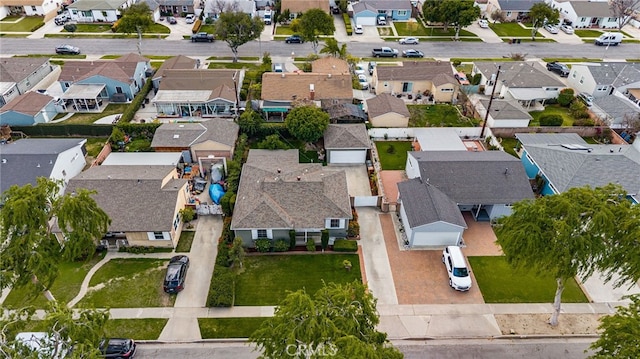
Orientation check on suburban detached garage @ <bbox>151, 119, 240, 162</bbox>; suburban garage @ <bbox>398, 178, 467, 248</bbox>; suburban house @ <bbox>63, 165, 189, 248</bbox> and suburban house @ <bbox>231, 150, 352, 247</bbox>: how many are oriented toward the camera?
4

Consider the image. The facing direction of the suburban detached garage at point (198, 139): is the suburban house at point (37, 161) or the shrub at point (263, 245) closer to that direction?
the shrub

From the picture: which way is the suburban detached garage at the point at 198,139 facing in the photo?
toward the camera

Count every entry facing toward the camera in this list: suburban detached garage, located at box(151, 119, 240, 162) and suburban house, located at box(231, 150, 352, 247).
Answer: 2

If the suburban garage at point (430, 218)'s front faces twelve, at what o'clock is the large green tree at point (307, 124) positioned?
The large green tree is roughly at 4 o'clock from the suburban garage.

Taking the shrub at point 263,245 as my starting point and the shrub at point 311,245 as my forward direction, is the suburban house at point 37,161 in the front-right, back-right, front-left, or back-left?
back-left

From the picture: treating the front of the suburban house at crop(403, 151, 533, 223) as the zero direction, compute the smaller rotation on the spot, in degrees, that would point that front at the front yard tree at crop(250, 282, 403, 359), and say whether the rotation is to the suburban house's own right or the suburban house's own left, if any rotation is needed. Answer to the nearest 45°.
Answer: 0° — it already faces it

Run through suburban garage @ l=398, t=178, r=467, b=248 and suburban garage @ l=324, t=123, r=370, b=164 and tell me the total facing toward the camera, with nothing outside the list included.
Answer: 2

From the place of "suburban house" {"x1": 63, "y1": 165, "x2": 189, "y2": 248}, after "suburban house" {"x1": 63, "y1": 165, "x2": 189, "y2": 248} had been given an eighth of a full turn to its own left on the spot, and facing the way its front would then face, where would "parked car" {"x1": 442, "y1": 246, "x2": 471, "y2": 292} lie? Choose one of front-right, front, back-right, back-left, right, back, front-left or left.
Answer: front

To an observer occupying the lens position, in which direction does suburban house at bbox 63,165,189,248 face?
facing the viewer

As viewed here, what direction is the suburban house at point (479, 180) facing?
toward the camera

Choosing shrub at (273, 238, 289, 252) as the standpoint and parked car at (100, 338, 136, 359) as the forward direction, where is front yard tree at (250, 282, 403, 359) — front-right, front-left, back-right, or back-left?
front-left

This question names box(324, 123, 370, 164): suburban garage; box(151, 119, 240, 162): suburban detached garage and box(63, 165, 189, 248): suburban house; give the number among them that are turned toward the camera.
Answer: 3

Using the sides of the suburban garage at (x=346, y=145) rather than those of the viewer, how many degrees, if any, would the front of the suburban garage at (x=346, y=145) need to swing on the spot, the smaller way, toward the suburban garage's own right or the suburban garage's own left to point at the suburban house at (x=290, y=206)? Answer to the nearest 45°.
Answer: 0° — it already faces it

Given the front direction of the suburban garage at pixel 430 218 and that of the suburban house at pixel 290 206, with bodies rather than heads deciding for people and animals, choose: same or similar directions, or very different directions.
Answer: same or similar directions

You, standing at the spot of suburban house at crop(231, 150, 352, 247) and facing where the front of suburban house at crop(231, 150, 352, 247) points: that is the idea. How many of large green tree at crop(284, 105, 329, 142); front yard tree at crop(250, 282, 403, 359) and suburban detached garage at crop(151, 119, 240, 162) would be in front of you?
1
